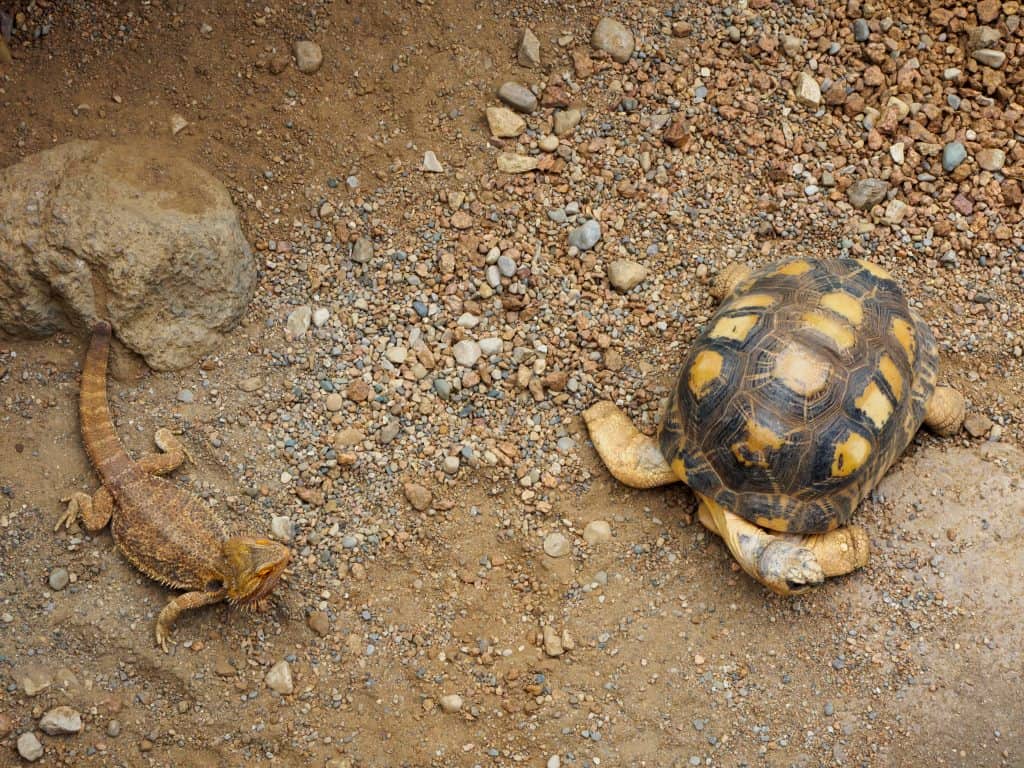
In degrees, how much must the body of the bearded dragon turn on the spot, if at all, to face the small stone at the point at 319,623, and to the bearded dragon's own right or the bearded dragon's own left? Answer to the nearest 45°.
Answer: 0° — it already faces it

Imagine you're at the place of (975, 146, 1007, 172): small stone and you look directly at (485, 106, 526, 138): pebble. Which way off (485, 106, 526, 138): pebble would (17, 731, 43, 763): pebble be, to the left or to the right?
left

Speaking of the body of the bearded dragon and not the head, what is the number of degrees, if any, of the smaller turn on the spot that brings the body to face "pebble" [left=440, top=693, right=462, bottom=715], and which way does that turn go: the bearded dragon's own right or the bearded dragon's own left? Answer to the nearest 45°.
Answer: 0° — it already faces it

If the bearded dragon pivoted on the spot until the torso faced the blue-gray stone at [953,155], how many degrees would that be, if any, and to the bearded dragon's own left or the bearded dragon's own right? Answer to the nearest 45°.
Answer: approximately 45° to the bearded dragon's own left

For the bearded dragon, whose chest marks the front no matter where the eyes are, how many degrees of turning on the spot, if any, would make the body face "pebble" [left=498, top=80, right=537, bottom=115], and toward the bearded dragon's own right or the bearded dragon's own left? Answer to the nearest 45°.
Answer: approximately 90° to the bearded dragon's own left

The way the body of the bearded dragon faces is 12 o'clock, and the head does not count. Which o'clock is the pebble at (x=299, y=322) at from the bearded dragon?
The pebble is roughly at 9 o'clock from the bearded dragon.

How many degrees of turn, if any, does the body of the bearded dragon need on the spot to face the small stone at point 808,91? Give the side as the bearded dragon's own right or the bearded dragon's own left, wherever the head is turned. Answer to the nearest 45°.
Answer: approximately 45° to the bearded dragon's own left

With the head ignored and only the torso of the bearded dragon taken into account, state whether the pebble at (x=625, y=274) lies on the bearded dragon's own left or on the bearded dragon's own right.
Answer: on the bearded dragon's own left

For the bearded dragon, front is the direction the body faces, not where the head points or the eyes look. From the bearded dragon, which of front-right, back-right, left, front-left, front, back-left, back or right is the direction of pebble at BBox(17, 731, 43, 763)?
right

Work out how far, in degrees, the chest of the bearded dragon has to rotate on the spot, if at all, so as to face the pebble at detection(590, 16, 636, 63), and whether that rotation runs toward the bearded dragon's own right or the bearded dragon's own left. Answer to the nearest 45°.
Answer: approximately 90° to the bearded dragon's own left

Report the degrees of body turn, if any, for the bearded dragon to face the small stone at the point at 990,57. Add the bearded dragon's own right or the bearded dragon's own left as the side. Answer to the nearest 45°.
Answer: approximately 45° to the bearded dragon's own left

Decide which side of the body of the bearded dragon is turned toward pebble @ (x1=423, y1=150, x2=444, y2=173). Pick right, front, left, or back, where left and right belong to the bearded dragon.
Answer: left

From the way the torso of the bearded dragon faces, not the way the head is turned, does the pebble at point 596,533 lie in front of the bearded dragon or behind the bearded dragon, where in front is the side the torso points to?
in front

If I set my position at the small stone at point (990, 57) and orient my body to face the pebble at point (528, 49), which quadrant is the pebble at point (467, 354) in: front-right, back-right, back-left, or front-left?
front-left

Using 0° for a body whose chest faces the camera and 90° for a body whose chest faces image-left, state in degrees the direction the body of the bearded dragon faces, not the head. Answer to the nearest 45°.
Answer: approximately 315°
